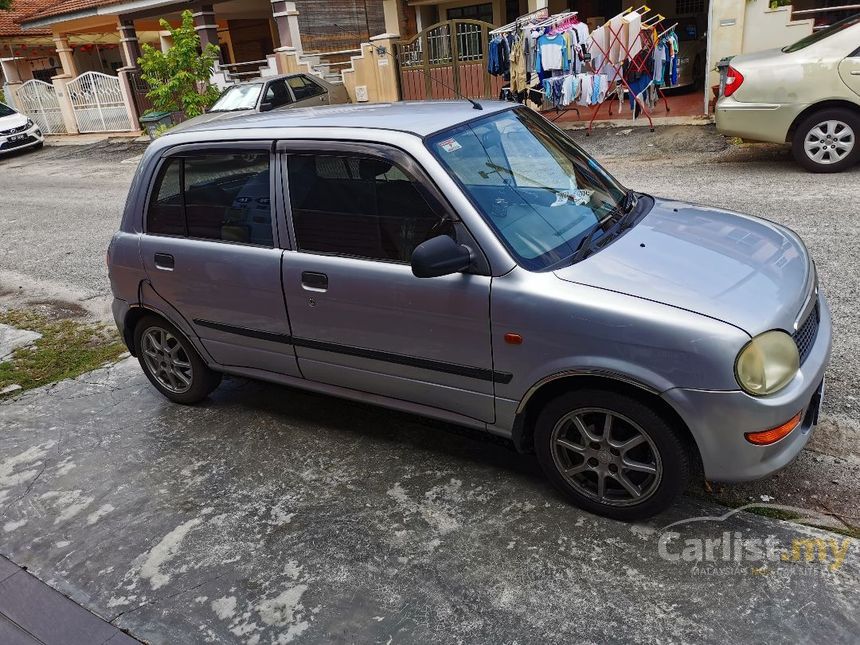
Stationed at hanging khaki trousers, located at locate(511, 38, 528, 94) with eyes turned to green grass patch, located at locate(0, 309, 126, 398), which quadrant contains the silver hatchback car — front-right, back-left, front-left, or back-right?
front-left

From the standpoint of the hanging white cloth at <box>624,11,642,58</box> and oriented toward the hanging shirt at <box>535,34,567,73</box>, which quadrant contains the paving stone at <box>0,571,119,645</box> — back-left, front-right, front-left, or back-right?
front-left

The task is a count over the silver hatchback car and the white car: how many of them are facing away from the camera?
0

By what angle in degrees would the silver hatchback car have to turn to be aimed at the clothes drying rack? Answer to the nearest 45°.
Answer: approximately 135° to its left

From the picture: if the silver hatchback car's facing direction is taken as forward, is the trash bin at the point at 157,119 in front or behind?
behind

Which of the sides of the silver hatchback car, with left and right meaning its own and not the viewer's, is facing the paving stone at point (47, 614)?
right

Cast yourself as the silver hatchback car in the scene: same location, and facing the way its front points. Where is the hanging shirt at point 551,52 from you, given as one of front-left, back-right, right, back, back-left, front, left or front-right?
back-left

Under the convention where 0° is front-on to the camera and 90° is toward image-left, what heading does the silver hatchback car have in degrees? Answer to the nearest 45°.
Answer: approximately 315°

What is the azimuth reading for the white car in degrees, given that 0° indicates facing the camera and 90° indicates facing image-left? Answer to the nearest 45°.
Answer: approximately 315°

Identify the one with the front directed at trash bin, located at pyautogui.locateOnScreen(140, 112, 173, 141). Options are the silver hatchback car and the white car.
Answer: the white car

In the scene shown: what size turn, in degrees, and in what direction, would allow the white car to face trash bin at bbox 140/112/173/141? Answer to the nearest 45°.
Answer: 0° — it already faces it

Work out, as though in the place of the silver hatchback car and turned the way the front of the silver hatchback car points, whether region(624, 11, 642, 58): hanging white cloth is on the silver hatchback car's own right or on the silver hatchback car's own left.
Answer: on the silver hatchback car's own left

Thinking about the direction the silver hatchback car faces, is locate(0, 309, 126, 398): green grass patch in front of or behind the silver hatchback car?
behind
